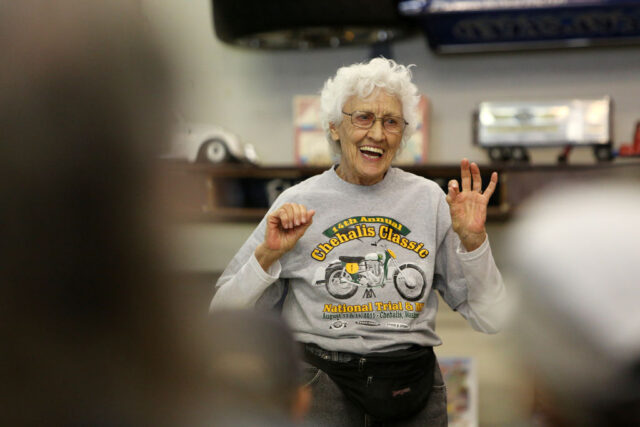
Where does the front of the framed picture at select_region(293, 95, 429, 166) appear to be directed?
toward the camera

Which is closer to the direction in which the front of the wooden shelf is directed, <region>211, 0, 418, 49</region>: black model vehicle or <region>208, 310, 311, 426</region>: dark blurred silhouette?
the dark blurred silhouette

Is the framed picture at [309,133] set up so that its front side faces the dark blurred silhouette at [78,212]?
yes

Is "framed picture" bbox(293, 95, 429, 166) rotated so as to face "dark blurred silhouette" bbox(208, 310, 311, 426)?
yes

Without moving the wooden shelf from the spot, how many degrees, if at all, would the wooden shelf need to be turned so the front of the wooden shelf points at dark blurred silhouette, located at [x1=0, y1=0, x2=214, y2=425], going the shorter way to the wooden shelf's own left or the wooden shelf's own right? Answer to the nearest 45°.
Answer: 0° — it already faces them

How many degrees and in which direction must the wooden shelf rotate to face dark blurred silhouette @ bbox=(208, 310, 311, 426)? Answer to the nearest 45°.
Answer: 0° — it already faces them

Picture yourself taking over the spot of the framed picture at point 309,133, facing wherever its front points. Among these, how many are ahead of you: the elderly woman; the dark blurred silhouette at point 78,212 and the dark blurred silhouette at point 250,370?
3

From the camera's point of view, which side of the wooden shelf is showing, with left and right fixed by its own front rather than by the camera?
front
